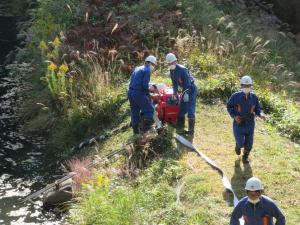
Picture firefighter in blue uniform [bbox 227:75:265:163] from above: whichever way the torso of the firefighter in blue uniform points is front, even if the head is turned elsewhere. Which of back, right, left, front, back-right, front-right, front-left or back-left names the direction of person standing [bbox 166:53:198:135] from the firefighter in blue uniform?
back-right

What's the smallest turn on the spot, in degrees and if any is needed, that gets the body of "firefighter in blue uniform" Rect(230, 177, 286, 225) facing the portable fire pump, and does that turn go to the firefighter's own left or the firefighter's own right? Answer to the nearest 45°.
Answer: approximately 135° to the firefighter's own right

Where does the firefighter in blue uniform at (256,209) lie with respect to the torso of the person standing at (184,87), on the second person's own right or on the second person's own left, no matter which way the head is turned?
on the second person's own left

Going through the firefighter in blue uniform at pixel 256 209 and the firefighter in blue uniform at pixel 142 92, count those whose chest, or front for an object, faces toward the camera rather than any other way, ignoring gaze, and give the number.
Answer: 1

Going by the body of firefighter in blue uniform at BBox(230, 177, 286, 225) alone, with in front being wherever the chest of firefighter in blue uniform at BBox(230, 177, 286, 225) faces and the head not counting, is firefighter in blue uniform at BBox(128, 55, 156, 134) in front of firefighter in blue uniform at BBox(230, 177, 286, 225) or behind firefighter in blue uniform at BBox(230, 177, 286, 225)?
behind

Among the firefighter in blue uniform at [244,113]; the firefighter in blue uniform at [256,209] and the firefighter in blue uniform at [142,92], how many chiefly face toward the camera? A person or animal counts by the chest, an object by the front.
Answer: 2

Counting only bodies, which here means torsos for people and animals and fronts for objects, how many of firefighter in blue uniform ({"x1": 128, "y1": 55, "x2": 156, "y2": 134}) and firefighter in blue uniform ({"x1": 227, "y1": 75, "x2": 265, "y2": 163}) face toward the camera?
1

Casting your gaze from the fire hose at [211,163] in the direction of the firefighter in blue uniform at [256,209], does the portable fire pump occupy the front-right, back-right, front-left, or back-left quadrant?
back-right

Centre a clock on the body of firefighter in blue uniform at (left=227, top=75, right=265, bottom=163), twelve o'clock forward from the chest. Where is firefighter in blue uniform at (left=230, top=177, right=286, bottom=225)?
firefighter in blue uniform at (left=230, top=177, right=286, bottom=225) is roughly at 12 o'clock from firefighter in blue uniform at (left=227, top=75, right=265, bottom=163).

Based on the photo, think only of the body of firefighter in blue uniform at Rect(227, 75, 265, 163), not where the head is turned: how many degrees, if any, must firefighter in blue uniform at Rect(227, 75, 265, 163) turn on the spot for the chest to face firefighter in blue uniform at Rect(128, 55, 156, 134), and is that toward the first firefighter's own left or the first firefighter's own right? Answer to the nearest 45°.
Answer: approximately 90° to the first firefighter's own right
